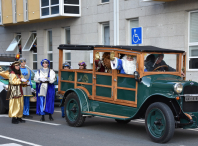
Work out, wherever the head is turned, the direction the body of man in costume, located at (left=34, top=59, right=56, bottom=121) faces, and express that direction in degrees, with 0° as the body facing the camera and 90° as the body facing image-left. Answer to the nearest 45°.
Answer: approximately 0°

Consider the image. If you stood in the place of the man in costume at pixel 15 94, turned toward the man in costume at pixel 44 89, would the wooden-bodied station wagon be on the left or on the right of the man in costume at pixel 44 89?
right

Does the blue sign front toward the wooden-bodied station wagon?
yes

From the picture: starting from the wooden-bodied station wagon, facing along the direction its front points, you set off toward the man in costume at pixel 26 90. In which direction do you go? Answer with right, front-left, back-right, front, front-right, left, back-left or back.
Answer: back

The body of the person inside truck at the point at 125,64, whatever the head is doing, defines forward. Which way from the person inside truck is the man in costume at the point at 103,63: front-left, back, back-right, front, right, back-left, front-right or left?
back-right

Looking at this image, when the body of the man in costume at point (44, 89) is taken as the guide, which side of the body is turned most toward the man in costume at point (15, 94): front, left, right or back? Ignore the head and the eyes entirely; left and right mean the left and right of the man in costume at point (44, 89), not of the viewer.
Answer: right

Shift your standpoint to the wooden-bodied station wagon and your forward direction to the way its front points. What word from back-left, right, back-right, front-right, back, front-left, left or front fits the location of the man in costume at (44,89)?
back

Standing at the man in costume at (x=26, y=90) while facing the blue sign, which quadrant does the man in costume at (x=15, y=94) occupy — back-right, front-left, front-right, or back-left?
back-right

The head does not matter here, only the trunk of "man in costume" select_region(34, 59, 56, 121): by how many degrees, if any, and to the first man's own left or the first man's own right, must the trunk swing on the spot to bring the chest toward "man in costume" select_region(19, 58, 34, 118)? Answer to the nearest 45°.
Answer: approximately 135° to the first man's own right
